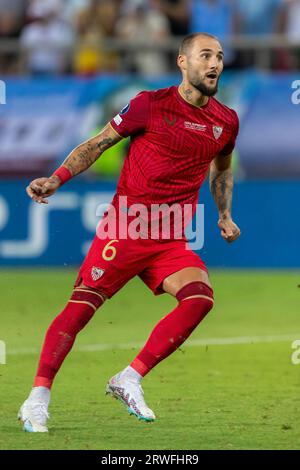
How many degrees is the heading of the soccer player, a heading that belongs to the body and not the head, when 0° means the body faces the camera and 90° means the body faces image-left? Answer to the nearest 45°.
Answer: approximately 315°

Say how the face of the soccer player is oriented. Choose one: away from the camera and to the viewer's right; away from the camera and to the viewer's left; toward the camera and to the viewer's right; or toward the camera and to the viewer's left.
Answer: toward the camera and to the viewer's right
